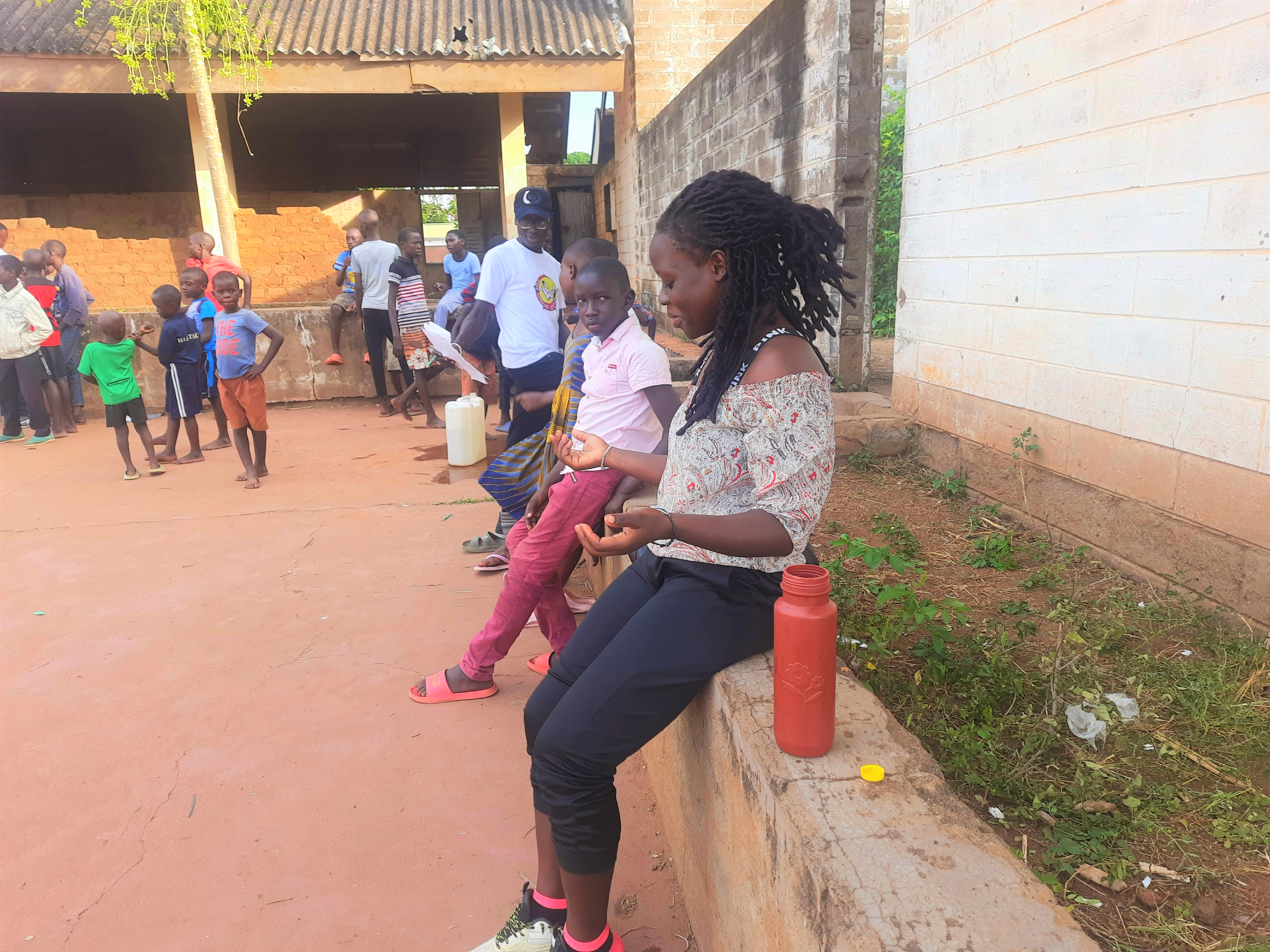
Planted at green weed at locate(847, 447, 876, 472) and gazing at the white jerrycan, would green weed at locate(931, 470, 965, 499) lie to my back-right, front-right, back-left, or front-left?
back-left

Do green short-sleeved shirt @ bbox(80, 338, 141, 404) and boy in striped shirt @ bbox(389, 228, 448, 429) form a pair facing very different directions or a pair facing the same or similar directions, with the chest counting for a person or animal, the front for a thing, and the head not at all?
very different directions

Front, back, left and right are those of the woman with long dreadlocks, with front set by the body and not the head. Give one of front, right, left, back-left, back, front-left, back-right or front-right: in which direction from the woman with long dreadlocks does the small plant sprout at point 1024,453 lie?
back-right

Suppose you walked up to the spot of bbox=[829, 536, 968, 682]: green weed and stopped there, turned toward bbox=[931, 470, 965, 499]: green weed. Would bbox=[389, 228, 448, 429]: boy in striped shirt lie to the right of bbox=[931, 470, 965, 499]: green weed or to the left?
left

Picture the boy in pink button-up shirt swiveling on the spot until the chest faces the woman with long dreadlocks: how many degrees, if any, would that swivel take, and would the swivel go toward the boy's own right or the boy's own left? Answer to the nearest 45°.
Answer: approximately 45° to the boy's own left

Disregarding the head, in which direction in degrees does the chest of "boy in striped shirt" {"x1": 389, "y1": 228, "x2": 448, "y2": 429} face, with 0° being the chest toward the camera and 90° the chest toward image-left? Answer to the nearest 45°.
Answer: approximately 315°

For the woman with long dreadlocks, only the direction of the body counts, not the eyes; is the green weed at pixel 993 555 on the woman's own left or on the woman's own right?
on the woman's own right

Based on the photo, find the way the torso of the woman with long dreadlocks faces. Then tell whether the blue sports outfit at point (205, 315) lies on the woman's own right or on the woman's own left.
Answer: on the woman's own right

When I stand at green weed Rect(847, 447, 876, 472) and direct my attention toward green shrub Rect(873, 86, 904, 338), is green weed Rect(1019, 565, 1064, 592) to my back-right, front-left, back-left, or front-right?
back-right

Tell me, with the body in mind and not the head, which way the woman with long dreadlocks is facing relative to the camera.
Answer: to the viewer's left

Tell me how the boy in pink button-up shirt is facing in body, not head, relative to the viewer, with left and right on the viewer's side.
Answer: facing the viewer and to the left of the viewer

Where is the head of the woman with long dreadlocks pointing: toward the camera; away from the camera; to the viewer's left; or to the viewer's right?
to the viewer's left

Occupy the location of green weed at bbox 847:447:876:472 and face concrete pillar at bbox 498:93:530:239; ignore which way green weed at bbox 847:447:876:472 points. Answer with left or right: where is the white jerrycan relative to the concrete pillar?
left
